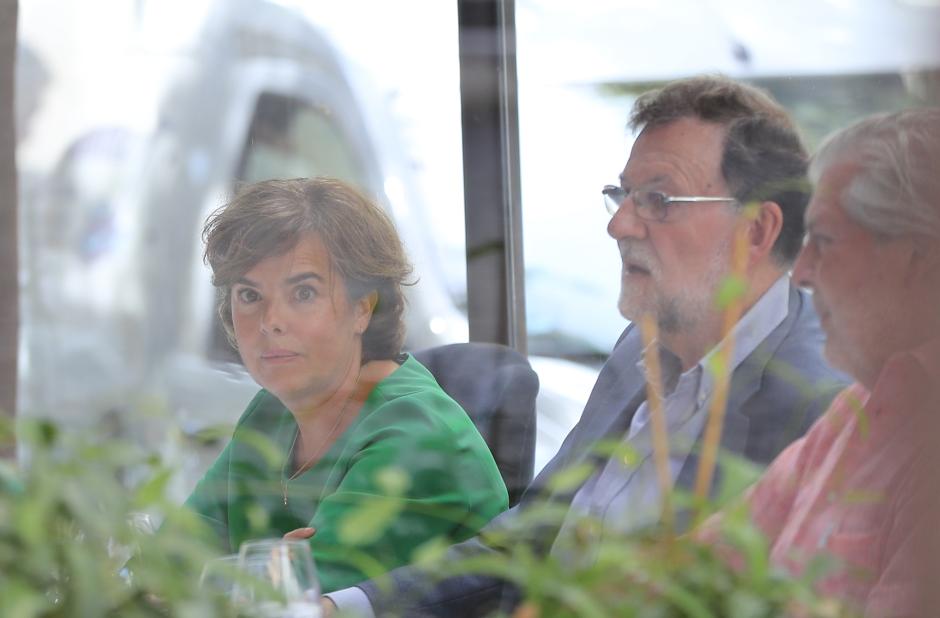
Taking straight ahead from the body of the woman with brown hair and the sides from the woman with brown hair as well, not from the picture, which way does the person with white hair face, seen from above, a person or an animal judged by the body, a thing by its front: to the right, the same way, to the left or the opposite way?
to the right

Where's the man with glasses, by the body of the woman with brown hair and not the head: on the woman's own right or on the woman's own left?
on the woman's own left

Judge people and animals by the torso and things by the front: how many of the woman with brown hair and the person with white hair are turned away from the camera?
0

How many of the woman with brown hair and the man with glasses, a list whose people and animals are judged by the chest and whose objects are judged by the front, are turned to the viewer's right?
0

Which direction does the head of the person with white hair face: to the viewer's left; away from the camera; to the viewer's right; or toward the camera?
to the viewer's left

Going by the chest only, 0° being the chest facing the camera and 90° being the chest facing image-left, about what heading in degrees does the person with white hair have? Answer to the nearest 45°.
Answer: approximately 90°

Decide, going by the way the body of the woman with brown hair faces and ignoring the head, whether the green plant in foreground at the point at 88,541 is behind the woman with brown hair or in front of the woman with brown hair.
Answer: in front

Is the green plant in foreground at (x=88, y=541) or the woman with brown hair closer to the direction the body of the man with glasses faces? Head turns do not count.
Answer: the green plant in foreground
